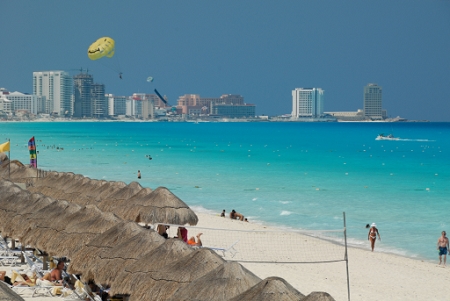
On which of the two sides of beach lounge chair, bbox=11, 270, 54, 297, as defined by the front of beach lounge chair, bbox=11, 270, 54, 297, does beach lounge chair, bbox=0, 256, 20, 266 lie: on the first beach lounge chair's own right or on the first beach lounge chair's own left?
on the first beach lounge chair's own left

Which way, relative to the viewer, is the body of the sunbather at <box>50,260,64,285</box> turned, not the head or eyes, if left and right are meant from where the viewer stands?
facing to the right of the viewer

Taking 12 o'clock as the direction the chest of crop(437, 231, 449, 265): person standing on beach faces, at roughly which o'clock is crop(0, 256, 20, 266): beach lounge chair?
The beach lounge chair is roughly at 2 o'clock from the person standing on beach.

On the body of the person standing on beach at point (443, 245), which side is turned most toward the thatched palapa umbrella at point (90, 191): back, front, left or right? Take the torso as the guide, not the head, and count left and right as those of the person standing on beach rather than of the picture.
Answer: right

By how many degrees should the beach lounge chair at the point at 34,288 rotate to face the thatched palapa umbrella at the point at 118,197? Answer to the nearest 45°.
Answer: approximately 45° to its left

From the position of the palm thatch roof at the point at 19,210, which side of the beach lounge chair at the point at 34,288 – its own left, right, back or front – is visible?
left

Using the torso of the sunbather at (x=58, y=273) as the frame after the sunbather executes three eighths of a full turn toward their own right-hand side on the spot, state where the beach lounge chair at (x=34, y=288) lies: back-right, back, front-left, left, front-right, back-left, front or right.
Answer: front

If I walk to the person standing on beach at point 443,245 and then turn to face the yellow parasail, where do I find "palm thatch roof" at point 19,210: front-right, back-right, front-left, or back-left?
front-left

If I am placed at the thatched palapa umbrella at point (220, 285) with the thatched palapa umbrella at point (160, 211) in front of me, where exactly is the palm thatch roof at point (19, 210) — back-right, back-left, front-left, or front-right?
front-left

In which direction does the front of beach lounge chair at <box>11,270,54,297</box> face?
to the viewer's right

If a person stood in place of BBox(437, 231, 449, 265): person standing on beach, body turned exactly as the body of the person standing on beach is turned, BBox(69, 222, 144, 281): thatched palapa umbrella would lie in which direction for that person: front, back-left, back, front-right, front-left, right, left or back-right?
front-right

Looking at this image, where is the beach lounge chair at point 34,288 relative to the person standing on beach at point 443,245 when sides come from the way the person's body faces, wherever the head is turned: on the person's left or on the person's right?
on the person's right

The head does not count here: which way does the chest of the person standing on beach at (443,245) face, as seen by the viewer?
toward the camera

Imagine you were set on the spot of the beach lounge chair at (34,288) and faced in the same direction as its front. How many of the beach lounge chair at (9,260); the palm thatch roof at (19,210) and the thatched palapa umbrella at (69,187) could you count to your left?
3

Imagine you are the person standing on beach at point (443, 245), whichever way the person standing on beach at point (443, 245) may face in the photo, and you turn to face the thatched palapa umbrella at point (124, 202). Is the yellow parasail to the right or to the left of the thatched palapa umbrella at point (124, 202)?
right
